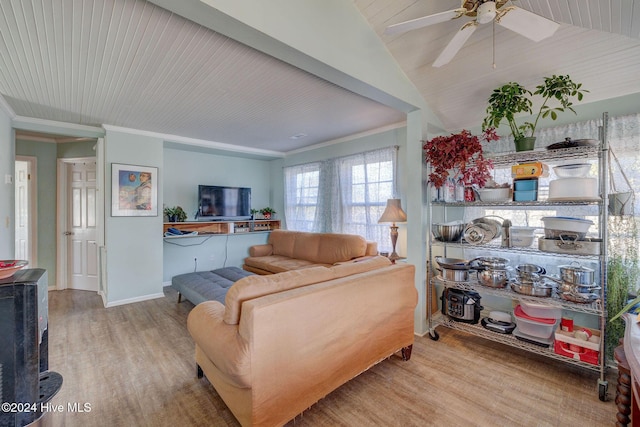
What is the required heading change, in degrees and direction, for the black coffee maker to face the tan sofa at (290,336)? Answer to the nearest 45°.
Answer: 0° — it already faces it

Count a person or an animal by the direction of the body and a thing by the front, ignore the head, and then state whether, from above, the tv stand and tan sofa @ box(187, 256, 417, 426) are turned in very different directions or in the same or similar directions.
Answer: very different directions

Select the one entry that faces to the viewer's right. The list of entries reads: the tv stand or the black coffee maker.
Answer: the black coffee maker

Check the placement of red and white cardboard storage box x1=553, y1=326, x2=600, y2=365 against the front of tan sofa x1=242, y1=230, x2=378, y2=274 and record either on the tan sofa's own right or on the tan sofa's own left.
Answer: on the tan sofa's own left

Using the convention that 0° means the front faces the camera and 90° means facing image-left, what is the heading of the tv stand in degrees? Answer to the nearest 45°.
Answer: approximately 0°

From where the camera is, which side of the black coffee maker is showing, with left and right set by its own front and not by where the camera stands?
right

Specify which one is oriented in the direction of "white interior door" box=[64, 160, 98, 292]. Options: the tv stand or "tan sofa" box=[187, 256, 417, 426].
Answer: the tan sofa

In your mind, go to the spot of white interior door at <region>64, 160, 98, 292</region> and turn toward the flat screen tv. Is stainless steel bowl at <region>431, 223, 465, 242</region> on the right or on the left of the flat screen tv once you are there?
right

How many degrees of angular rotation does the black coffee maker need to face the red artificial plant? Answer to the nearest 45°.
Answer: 0° — it already faces it

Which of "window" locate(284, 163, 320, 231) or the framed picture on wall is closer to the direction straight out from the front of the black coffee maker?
the window
